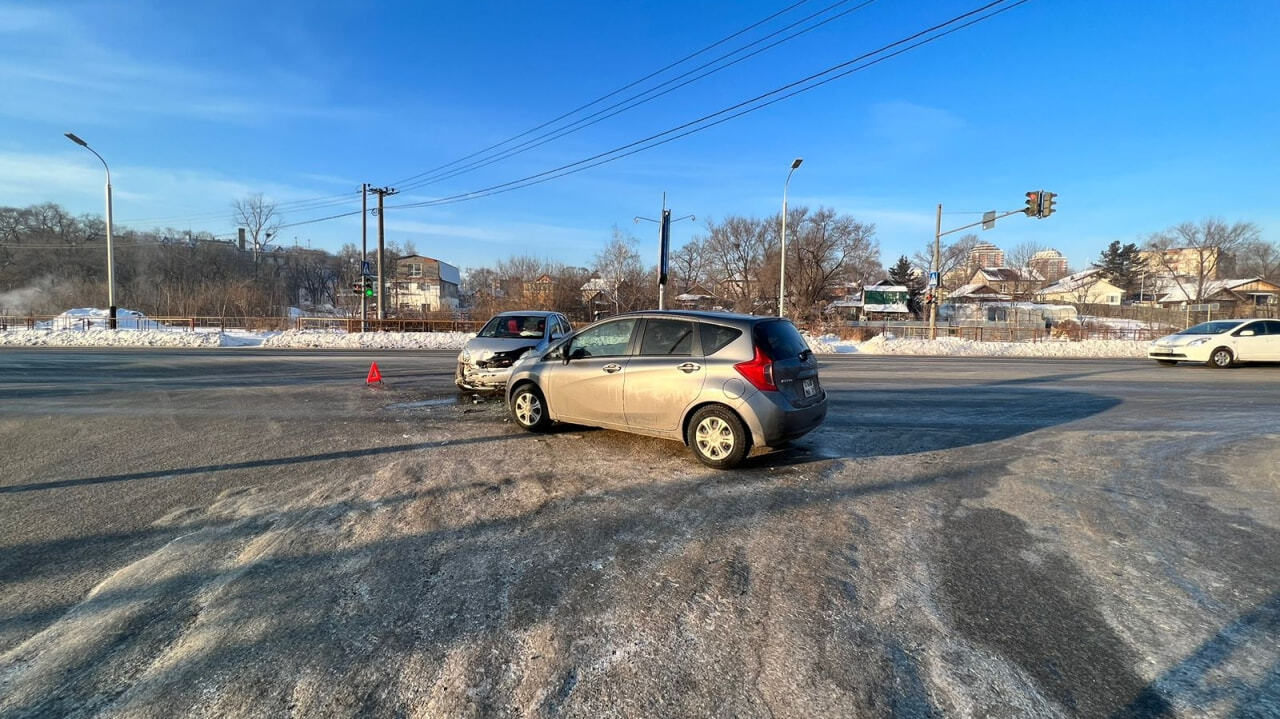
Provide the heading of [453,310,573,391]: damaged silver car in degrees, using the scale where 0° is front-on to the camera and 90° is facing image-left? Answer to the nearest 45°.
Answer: approximately 45°

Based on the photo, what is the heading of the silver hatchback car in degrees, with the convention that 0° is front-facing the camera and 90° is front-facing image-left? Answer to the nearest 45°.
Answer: approximately 135°

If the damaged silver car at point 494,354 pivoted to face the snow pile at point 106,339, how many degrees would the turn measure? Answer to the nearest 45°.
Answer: approximately 90° to its right

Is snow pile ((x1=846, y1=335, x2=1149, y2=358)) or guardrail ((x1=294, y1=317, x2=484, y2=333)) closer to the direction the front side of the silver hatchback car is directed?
the guardrail

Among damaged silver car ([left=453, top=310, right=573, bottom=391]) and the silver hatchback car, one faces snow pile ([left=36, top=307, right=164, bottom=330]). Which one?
the silver hatchback car

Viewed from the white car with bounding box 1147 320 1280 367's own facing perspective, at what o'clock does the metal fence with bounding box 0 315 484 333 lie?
The metal fence is roughly at 1 o'clock from the white car.

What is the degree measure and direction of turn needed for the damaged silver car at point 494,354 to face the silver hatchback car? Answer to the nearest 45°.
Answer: approximately 90° to its left

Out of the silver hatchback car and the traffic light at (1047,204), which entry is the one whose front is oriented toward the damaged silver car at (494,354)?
the silver hatchback car

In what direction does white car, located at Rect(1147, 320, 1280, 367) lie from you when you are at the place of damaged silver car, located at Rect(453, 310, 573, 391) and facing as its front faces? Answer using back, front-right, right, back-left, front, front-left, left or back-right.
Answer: back-left

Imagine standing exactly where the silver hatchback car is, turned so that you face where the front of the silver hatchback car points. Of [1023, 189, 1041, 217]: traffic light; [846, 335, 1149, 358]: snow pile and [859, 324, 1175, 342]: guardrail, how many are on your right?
3

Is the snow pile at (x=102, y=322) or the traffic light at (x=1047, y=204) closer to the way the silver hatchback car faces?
the snow pile
